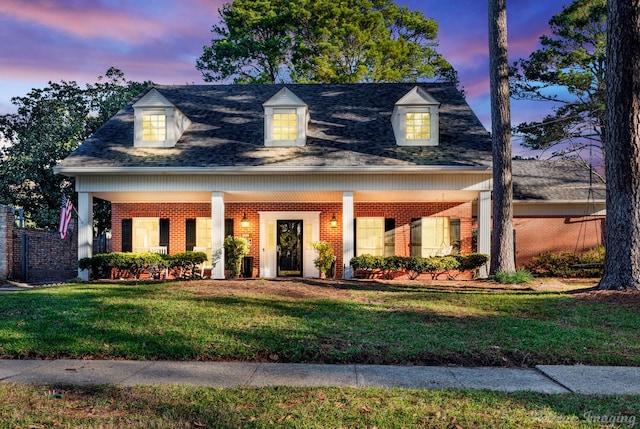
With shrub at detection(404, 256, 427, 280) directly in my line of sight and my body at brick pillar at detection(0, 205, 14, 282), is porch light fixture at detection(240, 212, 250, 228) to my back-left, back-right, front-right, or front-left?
front-left

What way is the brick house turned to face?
toward the camera

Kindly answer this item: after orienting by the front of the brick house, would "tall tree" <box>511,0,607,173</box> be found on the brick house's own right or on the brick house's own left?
on the brick house's own left

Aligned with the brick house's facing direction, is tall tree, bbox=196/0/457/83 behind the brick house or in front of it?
behind

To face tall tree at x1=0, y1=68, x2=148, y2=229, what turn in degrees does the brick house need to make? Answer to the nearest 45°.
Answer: approximately 135° to its right

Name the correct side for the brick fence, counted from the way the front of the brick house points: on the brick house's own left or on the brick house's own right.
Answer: on the brick house's own right

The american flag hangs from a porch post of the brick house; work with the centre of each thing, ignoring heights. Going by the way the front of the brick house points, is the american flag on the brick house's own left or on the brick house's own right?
on the brick house's own right

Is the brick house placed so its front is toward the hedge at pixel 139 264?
no
